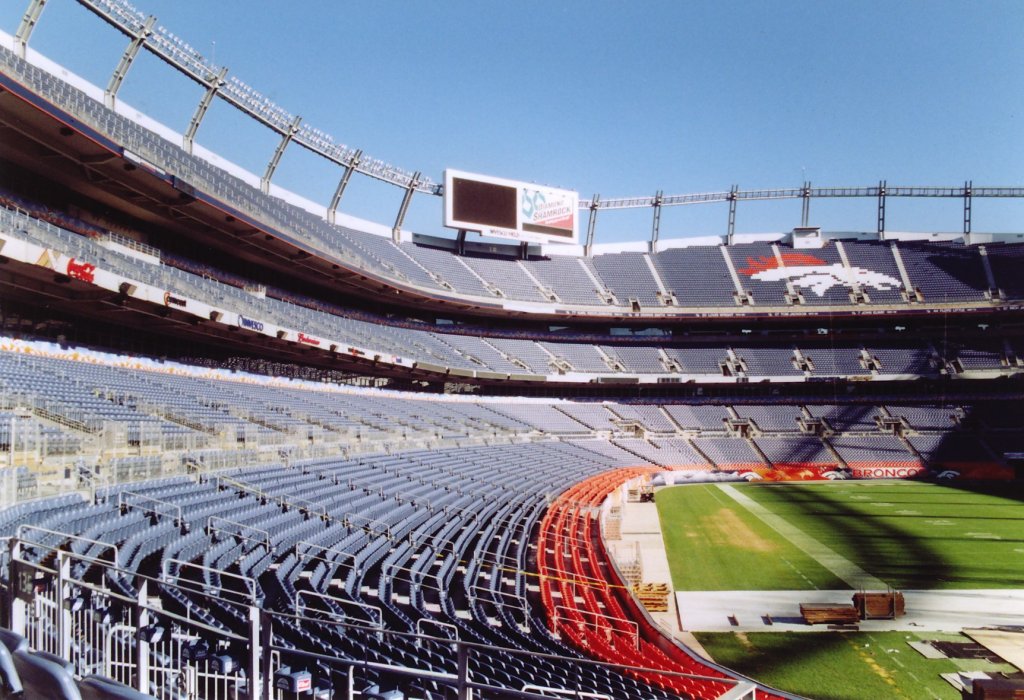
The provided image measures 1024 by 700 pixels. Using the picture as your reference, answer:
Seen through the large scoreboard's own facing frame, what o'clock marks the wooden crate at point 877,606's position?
The wooden crate is roughly at 1 o'clock from the large scoreboard.

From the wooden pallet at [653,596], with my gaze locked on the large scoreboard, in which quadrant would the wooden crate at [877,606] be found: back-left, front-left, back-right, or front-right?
back-right

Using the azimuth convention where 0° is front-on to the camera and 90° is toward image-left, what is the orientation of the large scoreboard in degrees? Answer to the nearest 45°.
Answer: approximately 315°

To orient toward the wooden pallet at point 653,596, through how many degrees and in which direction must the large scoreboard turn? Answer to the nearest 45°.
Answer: approximately 45° to its right
